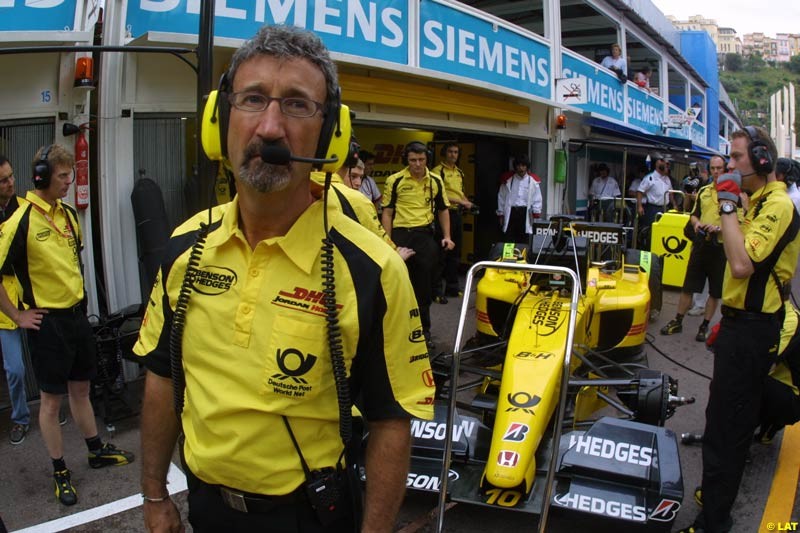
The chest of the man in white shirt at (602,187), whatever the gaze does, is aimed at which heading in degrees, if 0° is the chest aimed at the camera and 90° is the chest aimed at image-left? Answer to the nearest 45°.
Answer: approximately 0°

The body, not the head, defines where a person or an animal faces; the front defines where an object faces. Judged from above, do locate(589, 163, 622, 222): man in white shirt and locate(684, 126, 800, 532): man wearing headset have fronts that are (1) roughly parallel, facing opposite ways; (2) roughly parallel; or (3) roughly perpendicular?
roughly perpendicular

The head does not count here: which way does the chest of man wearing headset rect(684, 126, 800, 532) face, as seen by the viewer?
to the viewer's left

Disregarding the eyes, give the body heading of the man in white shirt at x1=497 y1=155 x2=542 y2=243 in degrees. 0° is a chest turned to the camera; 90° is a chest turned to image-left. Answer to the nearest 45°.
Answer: approximately 0°

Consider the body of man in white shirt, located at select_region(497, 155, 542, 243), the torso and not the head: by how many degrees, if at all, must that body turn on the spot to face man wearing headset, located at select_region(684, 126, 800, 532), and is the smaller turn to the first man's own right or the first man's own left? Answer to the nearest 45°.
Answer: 0° — they already face them

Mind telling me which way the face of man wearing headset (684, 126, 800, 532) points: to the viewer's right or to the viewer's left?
to the viewer's left

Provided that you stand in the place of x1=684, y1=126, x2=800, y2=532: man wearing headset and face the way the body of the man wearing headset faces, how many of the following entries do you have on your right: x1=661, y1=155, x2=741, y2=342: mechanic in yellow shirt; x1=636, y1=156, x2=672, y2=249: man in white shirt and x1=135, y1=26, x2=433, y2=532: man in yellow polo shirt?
2
